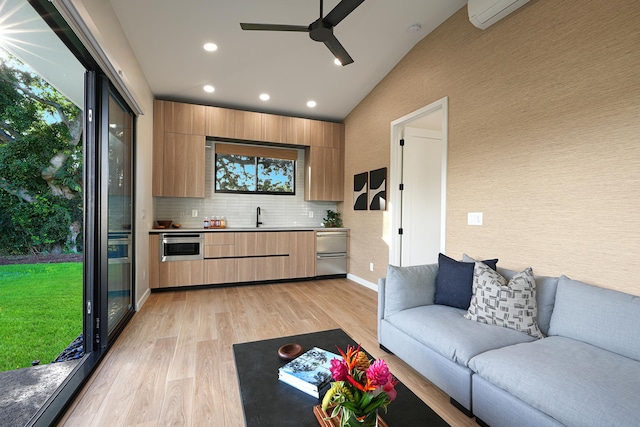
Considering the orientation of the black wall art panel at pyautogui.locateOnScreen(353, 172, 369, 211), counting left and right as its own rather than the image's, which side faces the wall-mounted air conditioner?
left

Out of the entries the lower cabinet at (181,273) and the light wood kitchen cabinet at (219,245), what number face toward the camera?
2

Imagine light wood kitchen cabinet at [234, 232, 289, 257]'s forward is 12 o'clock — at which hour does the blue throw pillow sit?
The blue throw pillow is roughly at 11 o'clock from the light wood kitchen cabinet.

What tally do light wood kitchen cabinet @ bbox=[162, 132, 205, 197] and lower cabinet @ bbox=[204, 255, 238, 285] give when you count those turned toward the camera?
2
